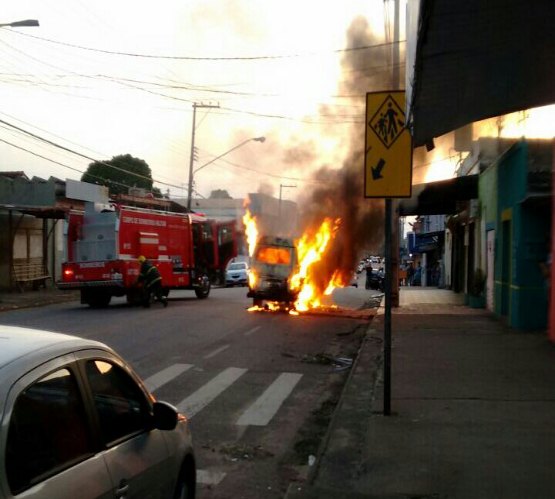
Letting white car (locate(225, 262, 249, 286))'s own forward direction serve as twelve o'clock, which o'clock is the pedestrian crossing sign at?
The pedestrian crossing sign is roughly at 12 o'clock from the white car.

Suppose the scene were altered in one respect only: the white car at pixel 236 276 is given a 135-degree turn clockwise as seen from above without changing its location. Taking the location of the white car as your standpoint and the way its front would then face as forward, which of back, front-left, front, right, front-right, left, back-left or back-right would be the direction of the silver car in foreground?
back-left

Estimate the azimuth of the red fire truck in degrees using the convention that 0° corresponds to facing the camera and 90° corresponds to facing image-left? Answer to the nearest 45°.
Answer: approximately 225°

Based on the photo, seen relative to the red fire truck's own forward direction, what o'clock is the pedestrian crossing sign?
The pedestrian crossing sign is roughly at 4 o'clock from the red fire truck.

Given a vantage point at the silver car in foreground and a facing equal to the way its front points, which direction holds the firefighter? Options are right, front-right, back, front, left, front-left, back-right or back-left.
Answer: front-left

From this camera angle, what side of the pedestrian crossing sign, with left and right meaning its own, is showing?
front

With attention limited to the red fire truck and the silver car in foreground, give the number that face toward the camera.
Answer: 0

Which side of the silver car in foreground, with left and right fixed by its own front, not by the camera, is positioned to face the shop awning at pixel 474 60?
front

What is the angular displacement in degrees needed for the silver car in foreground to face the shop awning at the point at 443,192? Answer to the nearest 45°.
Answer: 0° — it already faces it

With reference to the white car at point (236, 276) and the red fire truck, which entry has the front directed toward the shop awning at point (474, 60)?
the white car

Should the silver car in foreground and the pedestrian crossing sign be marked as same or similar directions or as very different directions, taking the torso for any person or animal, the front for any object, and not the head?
very different directions

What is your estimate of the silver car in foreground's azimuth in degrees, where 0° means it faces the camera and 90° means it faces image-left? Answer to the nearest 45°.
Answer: approximately 225°

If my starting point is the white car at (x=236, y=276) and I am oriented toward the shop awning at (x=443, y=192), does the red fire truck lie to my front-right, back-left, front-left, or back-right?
front-right

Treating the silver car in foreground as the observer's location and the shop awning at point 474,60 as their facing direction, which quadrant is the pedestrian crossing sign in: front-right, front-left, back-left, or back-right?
front-left
